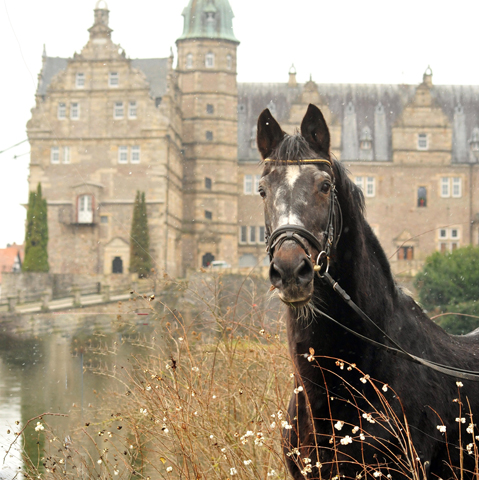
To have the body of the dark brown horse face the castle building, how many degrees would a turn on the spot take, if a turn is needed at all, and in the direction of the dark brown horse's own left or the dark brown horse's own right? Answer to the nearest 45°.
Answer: approximately 135° to the dark brown horse's own right

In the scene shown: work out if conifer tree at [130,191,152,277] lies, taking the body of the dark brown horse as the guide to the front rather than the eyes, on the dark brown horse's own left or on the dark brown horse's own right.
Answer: on the dark brown horse's own right

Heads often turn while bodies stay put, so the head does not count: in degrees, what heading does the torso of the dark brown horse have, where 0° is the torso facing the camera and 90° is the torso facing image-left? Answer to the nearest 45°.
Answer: approximately 45°

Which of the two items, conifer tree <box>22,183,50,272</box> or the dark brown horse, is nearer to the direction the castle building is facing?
the dark brown horse

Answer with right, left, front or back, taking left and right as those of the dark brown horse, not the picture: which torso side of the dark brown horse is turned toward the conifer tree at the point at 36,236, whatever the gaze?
right

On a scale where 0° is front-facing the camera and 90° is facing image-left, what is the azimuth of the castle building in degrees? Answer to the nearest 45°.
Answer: approximately 0°
